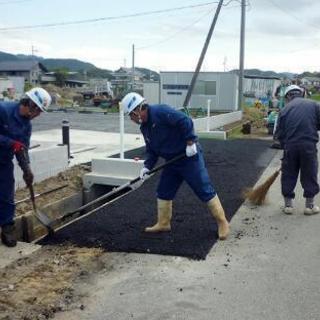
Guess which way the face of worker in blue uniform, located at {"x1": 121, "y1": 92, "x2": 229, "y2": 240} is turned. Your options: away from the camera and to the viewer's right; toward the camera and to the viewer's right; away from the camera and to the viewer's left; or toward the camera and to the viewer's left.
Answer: toward the camera and to the viewer's left

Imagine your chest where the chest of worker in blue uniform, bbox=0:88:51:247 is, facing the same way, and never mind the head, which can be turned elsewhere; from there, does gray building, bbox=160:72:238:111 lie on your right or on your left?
on your left

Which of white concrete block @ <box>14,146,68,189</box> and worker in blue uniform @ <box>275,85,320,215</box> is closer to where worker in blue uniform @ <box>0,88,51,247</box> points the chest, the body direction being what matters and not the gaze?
the worker in blue uniform

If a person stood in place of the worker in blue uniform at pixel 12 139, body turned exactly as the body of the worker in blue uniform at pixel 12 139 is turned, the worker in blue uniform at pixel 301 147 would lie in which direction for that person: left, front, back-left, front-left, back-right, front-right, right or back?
front-left

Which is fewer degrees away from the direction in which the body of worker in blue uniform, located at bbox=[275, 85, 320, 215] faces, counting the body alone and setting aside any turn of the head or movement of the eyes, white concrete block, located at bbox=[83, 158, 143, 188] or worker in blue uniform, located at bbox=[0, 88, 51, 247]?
the white concrete block

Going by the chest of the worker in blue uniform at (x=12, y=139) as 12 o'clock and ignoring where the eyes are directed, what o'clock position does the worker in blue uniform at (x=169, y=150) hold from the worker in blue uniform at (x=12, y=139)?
the worker in blue uniform at (x=169, y=150) is roughly at 11 o'clock from the worker in blue uniform at (x=12, y=139).

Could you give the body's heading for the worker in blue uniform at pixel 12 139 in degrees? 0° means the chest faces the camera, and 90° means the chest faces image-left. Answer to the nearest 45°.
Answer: approximately 315°

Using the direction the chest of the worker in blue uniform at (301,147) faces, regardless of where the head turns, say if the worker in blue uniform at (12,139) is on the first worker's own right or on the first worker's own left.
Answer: on the first worker's own left

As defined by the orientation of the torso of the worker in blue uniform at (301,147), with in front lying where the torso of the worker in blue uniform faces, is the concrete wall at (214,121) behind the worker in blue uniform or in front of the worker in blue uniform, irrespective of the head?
in front
